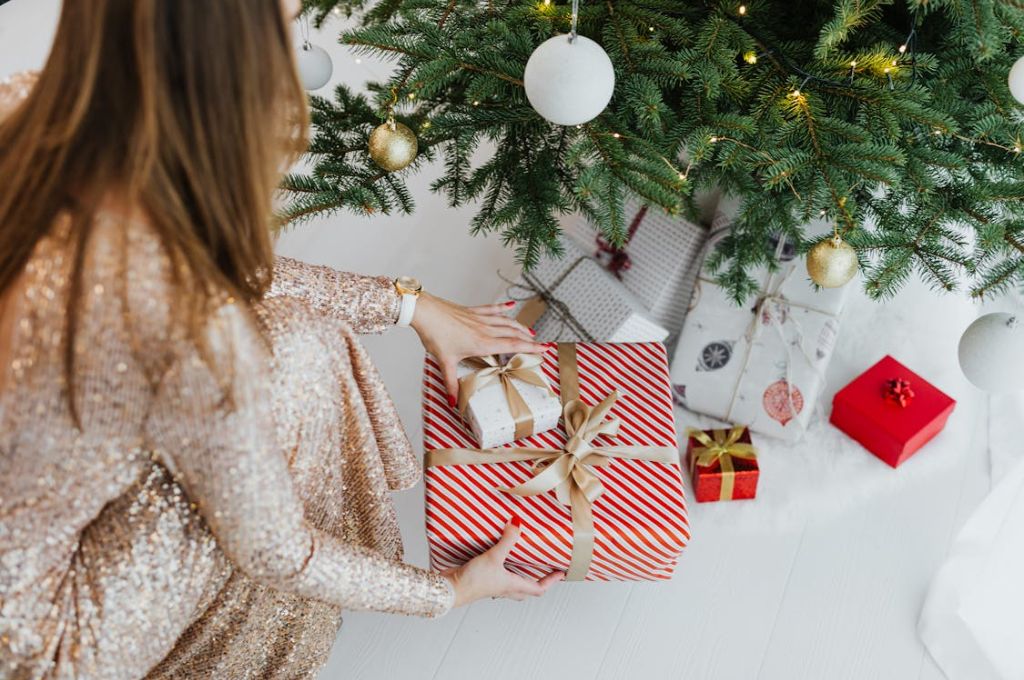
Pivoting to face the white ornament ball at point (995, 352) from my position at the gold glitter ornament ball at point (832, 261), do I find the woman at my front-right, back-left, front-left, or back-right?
back-right

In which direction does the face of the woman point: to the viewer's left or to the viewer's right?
to the viewer's right

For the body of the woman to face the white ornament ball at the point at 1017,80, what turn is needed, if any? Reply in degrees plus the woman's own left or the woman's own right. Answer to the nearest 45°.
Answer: approximately 45° to the woman's own right

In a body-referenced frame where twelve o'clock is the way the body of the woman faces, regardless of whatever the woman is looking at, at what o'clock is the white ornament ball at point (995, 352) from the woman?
The white ornament ball is roughly at 1 o'clock from the woman.

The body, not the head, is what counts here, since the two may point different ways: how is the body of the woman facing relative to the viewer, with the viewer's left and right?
facing away from the viewer and to the right of the viewer
